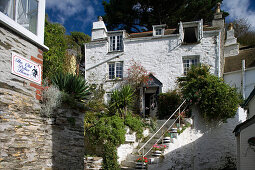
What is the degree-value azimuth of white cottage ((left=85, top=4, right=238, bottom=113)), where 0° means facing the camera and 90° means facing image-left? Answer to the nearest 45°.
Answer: approximately 0°

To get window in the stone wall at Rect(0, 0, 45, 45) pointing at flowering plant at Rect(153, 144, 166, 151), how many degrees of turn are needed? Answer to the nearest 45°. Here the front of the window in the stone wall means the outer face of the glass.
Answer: approximately 90° to its left

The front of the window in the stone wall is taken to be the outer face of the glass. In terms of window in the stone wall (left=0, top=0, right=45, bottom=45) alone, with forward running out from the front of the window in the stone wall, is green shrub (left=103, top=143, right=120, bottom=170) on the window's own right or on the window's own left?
on the window's own left
